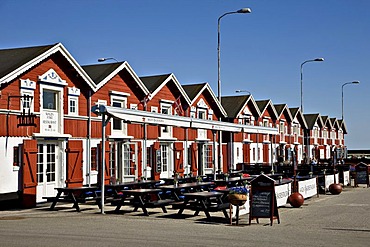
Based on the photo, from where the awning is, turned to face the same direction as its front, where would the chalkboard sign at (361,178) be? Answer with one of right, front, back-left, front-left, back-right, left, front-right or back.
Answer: left

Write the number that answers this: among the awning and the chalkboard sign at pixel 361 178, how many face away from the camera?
0

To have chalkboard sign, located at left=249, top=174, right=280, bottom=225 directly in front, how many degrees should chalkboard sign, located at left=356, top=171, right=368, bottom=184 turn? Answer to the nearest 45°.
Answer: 0° — it already faces it

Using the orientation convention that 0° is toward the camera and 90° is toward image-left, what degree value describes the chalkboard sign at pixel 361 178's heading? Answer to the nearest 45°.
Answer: approximately 0°

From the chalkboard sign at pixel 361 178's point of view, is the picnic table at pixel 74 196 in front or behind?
in front

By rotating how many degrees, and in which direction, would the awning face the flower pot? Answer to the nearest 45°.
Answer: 0° — it already faces it

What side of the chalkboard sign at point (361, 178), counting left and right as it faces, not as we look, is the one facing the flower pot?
front
